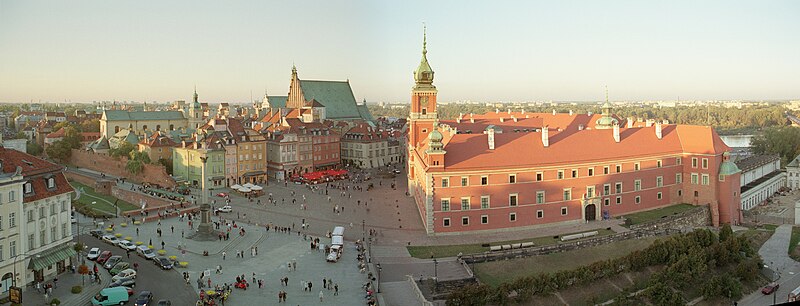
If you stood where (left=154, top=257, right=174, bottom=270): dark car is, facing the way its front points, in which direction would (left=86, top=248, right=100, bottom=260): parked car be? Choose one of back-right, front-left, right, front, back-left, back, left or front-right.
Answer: back

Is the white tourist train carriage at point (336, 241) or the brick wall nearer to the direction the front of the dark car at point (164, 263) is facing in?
the white tourist train carriage

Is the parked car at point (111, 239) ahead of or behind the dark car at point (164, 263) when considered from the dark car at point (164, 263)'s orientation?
behind

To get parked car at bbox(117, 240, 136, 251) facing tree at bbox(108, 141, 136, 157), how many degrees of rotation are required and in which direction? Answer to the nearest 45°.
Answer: approximately 135° to its left

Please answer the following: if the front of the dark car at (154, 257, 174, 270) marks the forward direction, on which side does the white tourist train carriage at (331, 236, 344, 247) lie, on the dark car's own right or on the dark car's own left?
on the dark car's own left

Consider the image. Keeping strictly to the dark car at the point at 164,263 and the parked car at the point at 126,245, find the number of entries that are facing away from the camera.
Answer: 0

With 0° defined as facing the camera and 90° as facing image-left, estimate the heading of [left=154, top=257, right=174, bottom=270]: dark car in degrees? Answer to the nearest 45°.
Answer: approximately 315°

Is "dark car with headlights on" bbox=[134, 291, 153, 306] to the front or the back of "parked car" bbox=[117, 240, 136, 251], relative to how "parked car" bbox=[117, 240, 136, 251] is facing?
to the front
